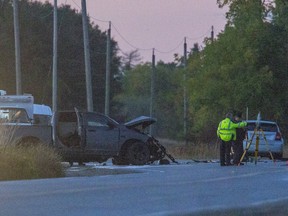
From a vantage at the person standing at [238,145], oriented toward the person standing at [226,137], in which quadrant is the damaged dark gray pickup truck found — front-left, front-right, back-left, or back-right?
front-right

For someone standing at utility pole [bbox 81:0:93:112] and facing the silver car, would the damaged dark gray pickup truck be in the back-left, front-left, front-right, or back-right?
front-right

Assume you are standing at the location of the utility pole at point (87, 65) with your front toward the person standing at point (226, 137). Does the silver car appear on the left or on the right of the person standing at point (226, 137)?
left

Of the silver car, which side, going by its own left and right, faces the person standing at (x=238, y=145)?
back
